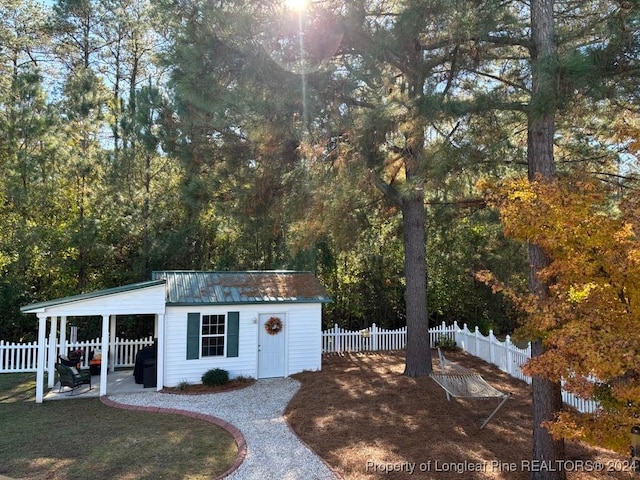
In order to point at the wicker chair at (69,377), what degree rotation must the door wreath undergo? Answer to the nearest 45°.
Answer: approximately 90° to its right

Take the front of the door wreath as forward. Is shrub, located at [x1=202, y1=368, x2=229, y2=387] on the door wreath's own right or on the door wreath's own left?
on the door wreath's own right

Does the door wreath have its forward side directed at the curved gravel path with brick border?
yes

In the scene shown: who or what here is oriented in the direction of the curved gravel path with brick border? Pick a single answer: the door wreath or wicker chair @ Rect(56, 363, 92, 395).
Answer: the door wreath

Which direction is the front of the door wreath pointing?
toward the camera

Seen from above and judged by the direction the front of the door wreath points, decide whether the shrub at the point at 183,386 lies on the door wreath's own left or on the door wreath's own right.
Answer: on the door wreath's own right
